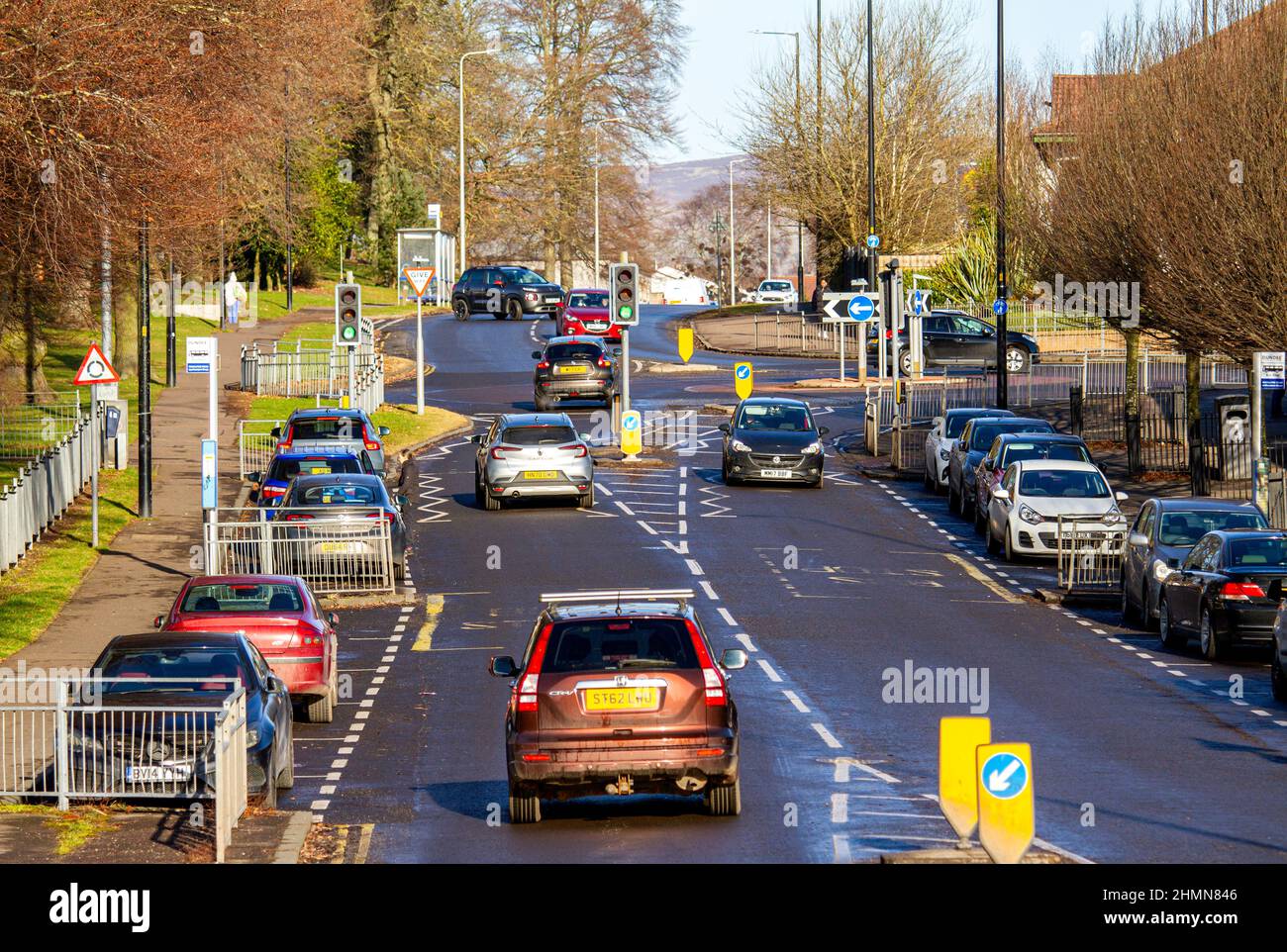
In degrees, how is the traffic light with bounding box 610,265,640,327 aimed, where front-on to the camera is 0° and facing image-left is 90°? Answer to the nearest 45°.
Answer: approximately 0°

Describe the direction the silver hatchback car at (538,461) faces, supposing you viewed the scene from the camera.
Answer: facing away from the viewer

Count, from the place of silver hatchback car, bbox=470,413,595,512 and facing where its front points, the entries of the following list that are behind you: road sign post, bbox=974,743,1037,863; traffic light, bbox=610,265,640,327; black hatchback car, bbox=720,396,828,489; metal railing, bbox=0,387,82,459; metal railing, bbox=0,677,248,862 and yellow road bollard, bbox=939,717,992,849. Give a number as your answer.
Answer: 3

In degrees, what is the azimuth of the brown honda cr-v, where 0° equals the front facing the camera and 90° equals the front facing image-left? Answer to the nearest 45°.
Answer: approximately 180°

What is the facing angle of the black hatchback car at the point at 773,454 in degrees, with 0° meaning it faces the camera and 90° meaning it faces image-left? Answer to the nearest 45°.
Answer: approximately 0°

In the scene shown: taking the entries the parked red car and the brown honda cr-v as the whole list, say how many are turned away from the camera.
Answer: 2

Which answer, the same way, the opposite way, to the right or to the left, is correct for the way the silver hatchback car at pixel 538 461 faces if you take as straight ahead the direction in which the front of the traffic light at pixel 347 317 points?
the opposite way

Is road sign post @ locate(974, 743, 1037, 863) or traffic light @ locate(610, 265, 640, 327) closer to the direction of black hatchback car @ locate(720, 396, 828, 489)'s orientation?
the road sign post

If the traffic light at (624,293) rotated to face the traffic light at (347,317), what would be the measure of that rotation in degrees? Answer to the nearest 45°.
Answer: approximately 135° to its right

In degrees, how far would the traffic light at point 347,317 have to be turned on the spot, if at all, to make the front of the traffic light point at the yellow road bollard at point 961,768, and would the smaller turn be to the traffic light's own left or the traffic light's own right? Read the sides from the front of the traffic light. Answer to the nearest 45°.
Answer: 0° — it already faces it

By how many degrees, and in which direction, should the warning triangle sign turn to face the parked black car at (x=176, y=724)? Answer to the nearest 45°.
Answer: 0° — it already faces it

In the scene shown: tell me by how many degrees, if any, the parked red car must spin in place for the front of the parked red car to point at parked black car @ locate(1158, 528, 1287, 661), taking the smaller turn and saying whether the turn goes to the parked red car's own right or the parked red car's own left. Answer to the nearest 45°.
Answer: approximately 90° to the parked red car's own right

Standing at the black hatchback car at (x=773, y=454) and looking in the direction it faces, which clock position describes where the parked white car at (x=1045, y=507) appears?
The parked white car is roughly at 11 o'clock from the black hatchback car.
